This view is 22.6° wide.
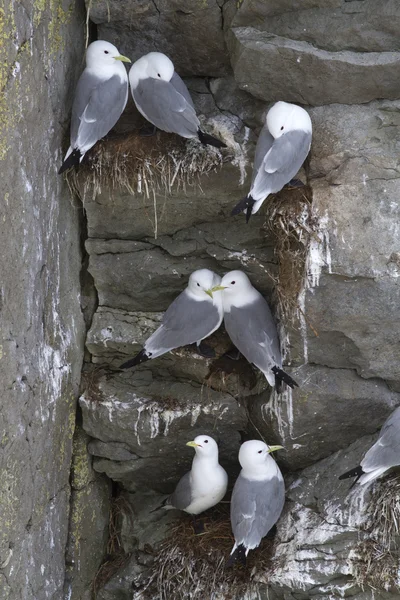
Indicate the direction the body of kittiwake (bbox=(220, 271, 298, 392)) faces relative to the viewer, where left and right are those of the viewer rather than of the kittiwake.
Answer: facing away from the viewer and to the left of the viewer

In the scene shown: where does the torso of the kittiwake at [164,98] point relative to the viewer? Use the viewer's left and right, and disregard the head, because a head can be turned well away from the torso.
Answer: facing away from the viewer and to the left of the viewer

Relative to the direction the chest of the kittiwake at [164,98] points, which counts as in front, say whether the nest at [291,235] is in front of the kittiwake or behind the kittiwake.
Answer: behind

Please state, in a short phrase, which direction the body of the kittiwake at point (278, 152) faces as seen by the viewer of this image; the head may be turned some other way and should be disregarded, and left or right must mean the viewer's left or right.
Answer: facing away from the viewer and to the right of the viewer

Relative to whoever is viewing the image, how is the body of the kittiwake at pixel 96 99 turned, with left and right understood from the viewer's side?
facing away from the viewer and to the right of the viewer

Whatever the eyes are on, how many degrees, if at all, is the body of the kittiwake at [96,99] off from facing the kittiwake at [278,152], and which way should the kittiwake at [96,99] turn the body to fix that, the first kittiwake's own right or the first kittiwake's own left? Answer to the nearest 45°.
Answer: approximately 45° to the first kittiwake's own right
